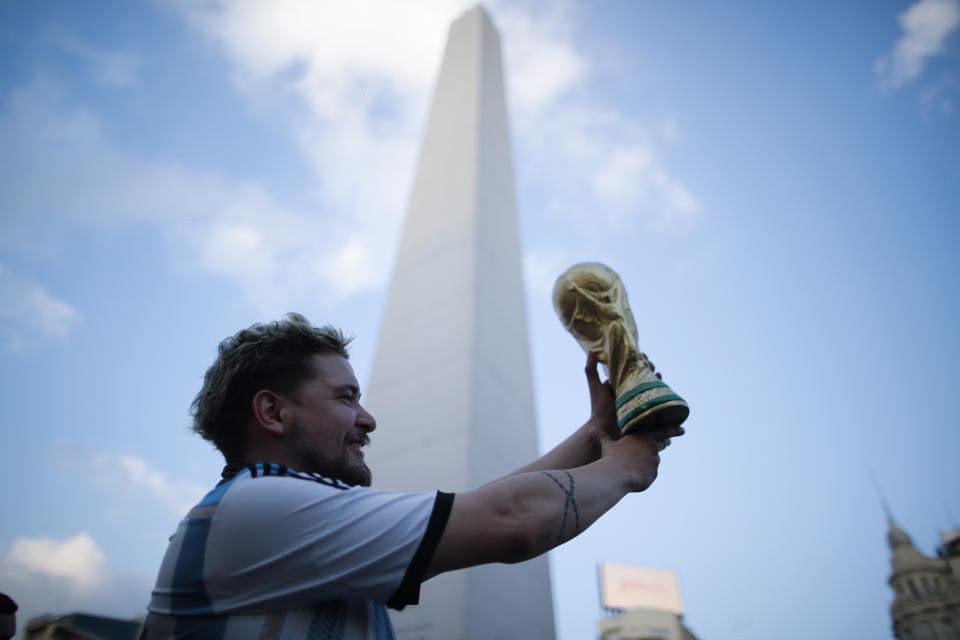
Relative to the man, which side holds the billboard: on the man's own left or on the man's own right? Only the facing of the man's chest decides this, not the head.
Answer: on the man's own left

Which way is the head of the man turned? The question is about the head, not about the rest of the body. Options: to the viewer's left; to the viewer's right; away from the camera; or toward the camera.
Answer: to the viewer's right

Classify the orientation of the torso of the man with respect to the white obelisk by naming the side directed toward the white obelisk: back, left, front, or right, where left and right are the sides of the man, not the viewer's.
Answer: left

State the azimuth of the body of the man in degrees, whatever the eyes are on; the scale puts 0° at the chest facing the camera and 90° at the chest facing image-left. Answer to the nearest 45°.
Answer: approximately 270°

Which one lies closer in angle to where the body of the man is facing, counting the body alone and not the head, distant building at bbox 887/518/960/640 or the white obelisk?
the distant building

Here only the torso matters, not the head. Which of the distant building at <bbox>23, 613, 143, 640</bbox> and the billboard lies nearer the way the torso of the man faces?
the billboard

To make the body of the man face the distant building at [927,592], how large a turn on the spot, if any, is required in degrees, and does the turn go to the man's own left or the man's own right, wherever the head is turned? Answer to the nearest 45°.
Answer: approximately 45° to the man's own left

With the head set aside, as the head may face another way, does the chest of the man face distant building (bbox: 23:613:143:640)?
no
